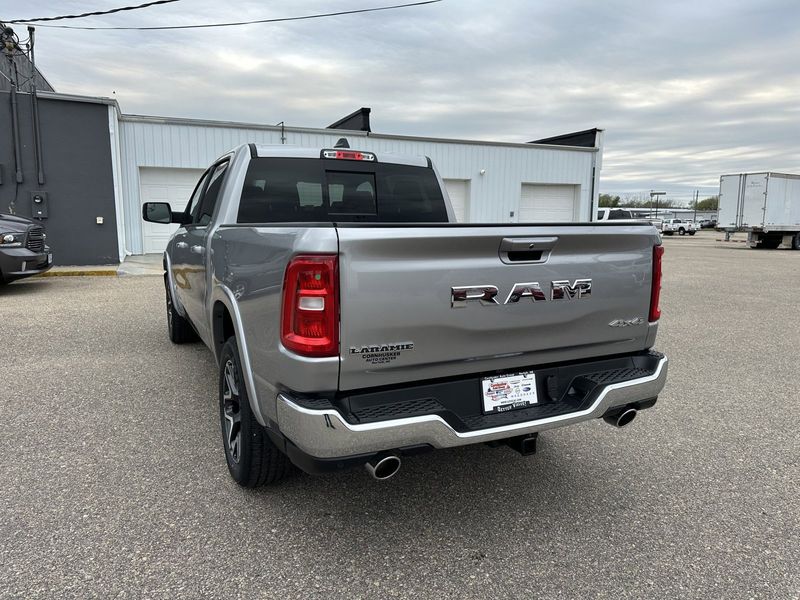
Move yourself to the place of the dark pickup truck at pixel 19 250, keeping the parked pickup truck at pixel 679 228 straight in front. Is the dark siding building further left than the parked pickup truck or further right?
left

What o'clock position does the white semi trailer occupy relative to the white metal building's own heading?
The white semi trailer is roughly at 10 o'clock from the white metal building.

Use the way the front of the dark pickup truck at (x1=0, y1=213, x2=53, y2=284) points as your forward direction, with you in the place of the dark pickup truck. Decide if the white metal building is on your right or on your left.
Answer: on your left

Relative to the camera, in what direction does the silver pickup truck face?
facing away from the viewer and to the left of the viewer

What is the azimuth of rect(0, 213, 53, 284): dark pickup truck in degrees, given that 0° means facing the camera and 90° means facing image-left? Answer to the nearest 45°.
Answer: approximately 315°

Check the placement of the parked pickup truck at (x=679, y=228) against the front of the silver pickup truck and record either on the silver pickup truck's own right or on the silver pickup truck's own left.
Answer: on the silver pickup truck's own right

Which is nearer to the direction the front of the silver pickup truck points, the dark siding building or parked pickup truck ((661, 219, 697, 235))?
the dark siding building

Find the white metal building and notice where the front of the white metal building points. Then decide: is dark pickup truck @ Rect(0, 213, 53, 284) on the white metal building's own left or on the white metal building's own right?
on the white metal building's own right

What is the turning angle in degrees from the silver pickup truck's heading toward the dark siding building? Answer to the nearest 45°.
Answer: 0° — it already faces it

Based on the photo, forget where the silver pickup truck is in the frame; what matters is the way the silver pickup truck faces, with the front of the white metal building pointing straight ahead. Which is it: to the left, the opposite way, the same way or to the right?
the opposite way

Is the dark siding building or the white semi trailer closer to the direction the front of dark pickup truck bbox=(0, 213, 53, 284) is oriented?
the white semi trailer

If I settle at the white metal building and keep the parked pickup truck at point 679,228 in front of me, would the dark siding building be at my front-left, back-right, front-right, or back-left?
back-left
